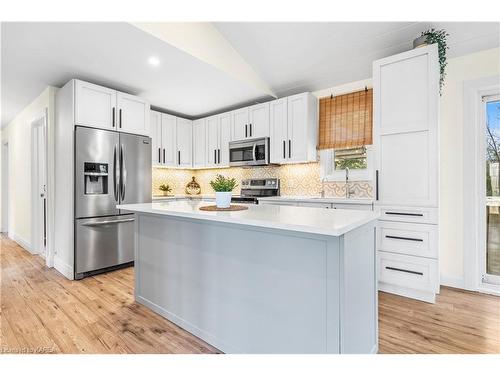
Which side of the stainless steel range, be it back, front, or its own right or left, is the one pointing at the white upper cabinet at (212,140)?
right

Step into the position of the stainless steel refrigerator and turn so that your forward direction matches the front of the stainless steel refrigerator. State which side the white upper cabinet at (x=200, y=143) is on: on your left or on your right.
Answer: on your left

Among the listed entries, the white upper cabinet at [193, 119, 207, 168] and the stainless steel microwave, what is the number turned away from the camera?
0

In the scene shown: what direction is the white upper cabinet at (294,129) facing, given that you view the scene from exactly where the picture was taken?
facing the viewer and to the left of the viewer

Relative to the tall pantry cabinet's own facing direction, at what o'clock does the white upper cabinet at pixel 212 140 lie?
The white upper cabinet is roughly at 2 o'clock from the tall pantry cabinet.

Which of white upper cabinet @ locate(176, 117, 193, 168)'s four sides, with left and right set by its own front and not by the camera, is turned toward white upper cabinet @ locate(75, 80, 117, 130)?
right

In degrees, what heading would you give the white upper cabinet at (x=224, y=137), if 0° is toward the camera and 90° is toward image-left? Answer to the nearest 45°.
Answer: approximately 45°

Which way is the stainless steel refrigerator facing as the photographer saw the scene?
facing the viewer and to the right of the viewer

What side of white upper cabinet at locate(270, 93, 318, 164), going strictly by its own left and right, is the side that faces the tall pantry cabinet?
left

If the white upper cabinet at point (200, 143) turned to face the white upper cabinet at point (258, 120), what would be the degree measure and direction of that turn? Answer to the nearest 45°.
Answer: approximately 90° to its left
